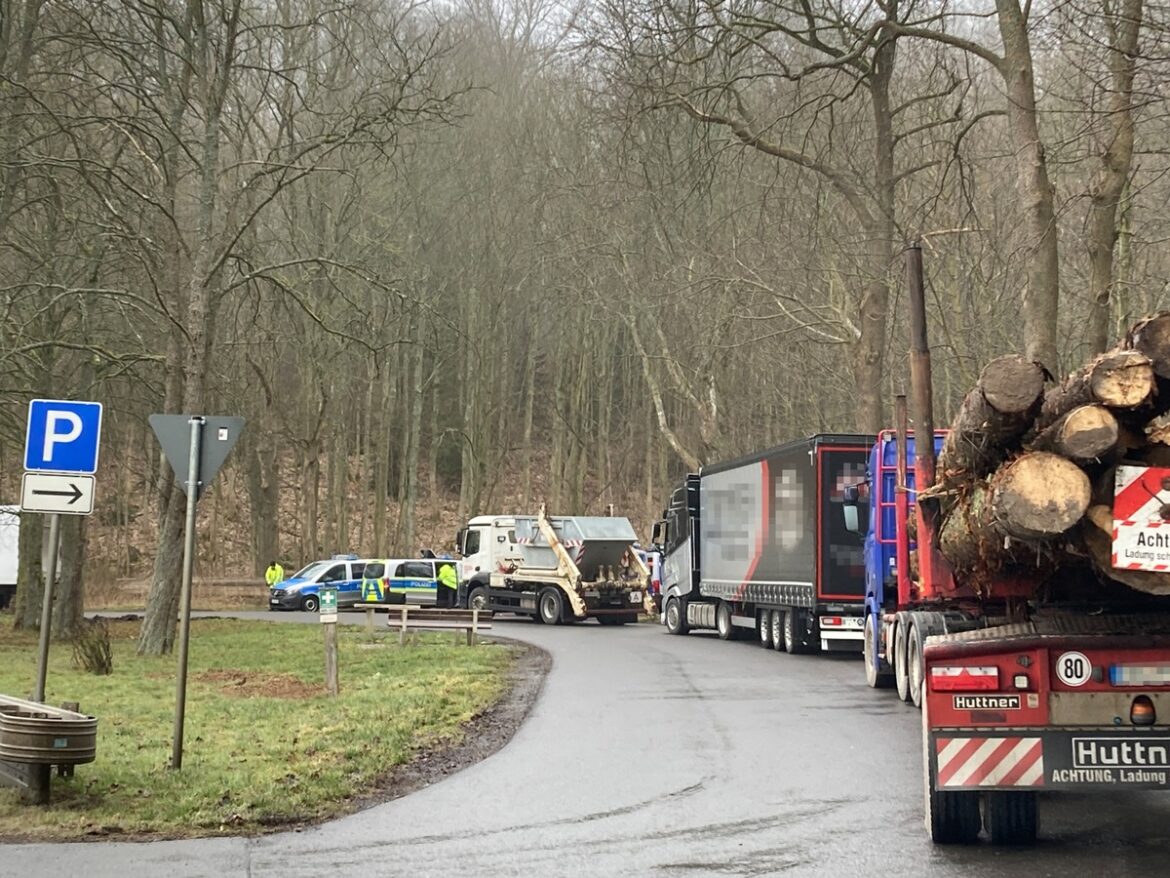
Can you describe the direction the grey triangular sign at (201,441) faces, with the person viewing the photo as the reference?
facing away from the viewer

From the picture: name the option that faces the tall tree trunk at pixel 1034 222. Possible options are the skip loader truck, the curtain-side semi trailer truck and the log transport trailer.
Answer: the log transport trailer

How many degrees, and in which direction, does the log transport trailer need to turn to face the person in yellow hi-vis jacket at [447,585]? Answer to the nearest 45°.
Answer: approximately 45° to its left

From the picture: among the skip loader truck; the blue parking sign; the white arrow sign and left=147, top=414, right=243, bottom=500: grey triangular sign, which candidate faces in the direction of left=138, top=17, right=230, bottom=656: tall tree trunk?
the grey triangular sign

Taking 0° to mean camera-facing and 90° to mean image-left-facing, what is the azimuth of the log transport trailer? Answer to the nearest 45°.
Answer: approximately 180°

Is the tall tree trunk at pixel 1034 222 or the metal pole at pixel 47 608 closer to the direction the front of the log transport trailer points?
the tall tree trunk

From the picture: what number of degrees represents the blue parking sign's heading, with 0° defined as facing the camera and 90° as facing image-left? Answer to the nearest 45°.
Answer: approximately 0°

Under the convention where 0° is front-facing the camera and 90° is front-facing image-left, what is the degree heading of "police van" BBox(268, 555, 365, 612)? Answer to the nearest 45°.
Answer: approximately 45°
